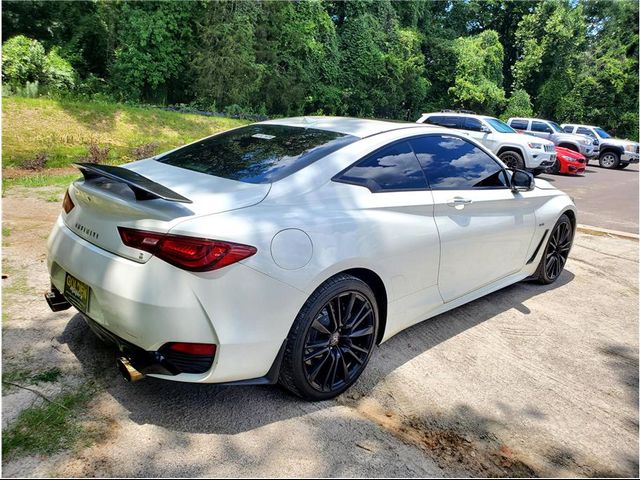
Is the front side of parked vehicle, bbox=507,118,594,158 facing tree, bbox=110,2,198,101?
no

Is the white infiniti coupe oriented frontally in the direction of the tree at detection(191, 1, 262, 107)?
no

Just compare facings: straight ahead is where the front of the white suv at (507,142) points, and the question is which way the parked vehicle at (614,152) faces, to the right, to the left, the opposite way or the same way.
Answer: the same way

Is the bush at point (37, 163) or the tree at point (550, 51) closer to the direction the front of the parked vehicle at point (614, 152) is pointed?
the bush

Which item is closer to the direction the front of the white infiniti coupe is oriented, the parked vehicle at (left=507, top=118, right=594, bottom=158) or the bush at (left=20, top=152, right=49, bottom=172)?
the parked vehicle

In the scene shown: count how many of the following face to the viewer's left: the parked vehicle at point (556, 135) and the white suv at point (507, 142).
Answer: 0

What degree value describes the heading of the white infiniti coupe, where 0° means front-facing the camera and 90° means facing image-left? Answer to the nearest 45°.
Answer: approximately 225°

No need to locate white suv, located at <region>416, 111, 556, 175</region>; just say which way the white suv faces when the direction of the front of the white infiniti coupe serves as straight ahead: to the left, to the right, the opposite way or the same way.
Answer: to the right

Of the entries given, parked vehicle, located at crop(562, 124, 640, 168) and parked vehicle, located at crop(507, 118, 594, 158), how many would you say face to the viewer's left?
0

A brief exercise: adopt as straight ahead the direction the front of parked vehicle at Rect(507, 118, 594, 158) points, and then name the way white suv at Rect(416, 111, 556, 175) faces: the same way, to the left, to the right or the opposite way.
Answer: the same way

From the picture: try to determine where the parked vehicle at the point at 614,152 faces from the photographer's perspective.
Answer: facing the viewer and to the right of the viewer

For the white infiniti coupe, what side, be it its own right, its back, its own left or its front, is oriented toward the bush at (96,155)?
left

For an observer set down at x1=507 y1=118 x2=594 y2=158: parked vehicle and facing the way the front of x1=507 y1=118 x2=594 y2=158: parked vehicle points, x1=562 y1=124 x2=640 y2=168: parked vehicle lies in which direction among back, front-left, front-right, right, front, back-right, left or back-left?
left

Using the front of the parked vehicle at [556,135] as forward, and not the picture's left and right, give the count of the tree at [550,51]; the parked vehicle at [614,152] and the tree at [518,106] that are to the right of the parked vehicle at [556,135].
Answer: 0

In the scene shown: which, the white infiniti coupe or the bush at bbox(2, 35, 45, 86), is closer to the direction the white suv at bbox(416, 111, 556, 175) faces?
the white infiniti coupe

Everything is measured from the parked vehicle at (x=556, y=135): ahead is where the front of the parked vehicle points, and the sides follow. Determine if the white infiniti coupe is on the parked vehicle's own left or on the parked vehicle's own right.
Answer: on the parked vehicle's own right

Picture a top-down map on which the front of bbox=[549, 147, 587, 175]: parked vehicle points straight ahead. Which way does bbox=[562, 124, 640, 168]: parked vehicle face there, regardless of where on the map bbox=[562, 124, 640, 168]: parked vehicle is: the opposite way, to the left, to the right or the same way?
the same way
